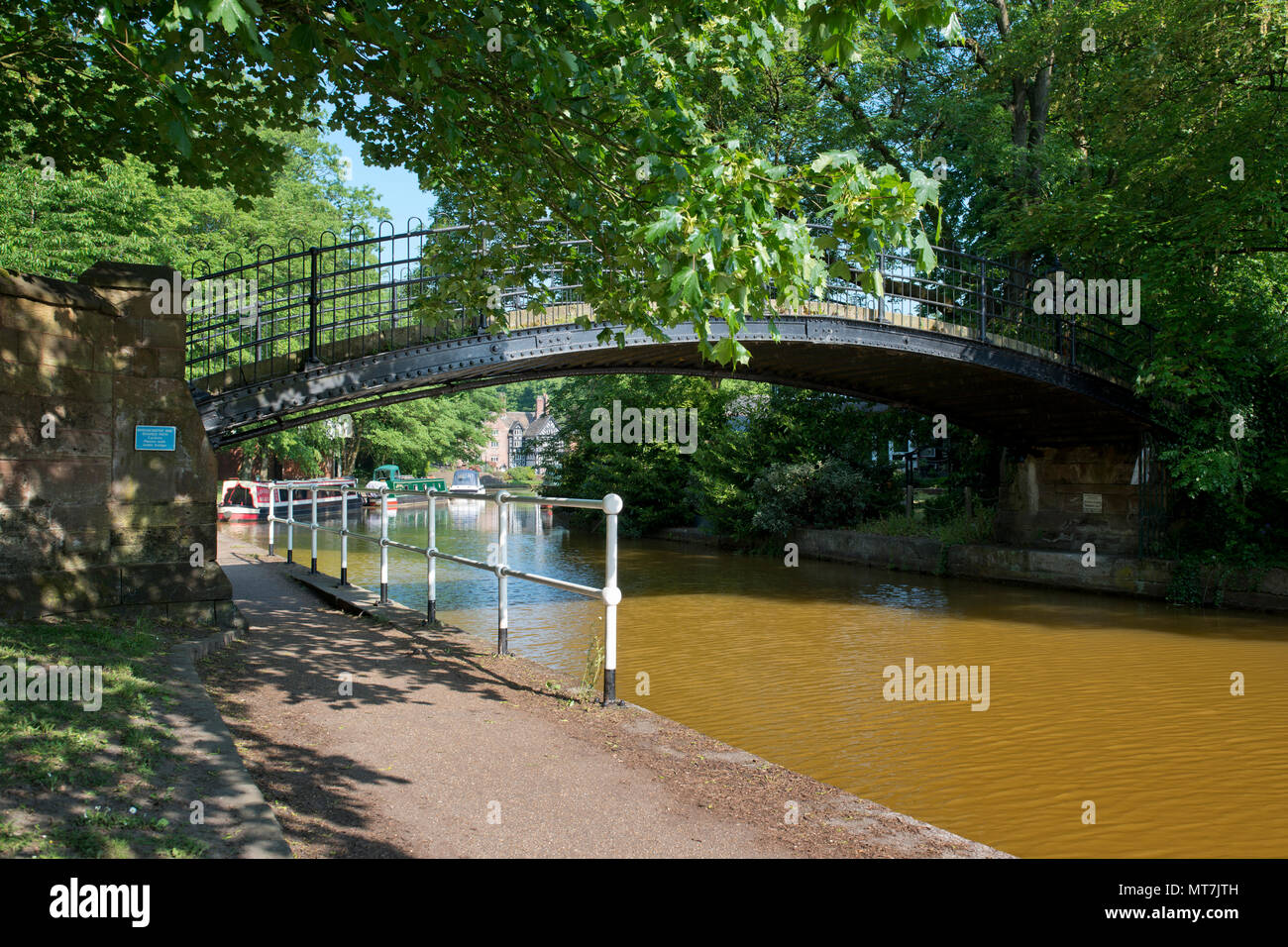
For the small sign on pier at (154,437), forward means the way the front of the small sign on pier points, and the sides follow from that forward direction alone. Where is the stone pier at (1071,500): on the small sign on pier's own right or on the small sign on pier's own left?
on the small sign on pier's own left

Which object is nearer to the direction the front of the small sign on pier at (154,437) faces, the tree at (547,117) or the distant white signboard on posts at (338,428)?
the tree

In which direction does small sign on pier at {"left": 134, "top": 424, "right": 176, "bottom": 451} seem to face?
toward the camera

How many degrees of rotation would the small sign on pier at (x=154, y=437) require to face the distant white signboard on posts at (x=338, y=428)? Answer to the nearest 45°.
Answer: approximately 180°
